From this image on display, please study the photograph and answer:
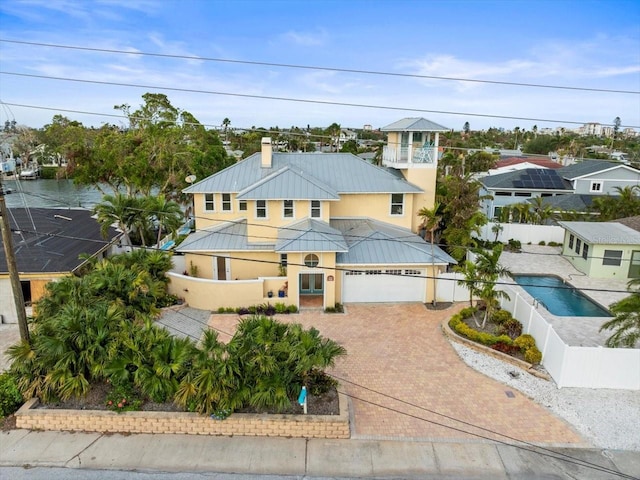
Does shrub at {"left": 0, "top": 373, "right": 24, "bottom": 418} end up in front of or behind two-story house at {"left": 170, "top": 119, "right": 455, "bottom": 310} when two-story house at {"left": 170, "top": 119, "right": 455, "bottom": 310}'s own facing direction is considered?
in front

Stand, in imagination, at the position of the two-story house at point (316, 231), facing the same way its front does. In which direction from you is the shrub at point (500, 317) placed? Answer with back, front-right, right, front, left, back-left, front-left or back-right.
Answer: front-left

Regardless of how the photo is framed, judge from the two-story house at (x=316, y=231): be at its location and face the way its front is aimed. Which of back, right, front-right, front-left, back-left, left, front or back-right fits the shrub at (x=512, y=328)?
front-left

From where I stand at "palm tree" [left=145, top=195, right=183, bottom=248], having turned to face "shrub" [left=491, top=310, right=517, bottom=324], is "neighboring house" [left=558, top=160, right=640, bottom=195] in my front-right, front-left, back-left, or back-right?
front-left

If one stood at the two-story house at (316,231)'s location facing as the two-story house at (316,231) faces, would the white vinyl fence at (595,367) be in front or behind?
in front

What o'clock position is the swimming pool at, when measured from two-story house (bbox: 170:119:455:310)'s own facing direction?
The swimming pool is roughly at 9 o'clock from the two-story house.

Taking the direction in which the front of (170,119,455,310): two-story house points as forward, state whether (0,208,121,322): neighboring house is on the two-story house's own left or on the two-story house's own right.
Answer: on the two-story house's own right

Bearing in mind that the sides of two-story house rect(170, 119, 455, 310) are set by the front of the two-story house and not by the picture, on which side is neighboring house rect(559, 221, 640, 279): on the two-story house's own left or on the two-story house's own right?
on the two-story house's own left

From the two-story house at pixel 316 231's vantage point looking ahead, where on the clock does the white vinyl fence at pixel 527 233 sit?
The white vinyl fence is roughly at 8 o'clock from the two-story house.

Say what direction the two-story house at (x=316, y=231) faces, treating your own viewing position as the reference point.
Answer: facing the viewer

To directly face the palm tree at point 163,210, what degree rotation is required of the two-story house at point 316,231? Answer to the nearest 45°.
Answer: approximately 90° to its right

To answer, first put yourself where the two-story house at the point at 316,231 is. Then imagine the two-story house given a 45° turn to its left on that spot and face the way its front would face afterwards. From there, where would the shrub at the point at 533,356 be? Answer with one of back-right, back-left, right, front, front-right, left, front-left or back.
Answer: front

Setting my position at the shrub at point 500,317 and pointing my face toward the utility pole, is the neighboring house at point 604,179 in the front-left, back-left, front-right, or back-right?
back-right

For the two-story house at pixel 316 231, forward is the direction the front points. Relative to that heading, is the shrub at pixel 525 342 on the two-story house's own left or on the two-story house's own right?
on the two-story house's own left

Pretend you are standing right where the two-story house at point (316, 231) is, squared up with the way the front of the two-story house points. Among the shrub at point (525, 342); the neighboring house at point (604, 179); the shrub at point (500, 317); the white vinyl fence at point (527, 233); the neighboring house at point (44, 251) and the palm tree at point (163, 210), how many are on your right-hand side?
2

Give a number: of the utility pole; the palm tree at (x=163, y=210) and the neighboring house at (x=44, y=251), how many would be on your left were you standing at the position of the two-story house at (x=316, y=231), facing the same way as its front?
0

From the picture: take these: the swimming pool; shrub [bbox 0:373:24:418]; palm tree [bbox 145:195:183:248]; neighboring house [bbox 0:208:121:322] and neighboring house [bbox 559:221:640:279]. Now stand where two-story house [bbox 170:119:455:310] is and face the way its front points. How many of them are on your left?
2
